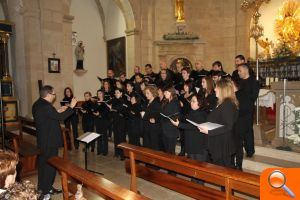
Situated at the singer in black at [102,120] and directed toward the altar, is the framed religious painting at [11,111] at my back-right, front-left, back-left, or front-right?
back-left

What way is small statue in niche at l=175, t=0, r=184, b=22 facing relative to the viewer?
toward the camera

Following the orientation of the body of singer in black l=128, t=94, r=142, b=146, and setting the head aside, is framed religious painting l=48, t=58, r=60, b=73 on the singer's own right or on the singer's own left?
on the singer's own right

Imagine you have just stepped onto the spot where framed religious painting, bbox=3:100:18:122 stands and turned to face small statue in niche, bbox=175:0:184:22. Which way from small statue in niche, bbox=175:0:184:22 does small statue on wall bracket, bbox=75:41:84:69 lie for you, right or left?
left

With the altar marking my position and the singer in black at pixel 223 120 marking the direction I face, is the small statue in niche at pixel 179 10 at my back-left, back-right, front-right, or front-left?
back-right

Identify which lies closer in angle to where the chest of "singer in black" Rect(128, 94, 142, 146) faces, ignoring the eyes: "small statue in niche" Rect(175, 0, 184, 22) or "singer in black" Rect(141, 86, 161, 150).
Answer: the singer in black

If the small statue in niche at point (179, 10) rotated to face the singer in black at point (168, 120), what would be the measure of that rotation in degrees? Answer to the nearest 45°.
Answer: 0° — it already faces them

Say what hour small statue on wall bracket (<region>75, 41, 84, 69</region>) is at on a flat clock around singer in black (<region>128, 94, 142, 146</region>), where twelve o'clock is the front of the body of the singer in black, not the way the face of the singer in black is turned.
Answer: The small statue on wall bracket is roughly at 4 o'clock from the singer in black.

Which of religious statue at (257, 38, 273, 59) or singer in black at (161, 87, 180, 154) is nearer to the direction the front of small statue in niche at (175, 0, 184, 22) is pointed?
the singer in black

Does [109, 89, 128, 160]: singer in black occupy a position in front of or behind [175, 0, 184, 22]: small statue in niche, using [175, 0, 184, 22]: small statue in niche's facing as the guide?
in front

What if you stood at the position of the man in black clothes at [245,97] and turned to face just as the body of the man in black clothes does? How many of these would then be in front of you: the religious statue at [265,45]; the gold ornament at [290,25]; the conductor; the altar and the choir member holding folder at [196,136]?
2

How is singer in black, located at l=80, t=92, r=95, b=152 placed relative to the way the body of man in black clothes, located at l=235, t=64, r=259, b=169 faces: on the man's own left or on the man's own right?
on the man's own right

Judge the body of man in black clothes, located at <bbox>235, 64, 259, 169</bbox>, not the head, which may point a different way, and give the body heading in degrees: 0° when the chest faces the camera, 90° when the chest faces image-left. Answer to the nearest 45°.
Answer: approximately 45°

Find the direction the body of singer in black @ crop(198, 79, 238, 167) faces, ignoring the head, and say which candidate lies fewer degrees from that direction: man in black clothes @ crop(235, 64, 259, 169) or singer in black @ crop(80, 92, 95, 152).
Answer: the singer in black
